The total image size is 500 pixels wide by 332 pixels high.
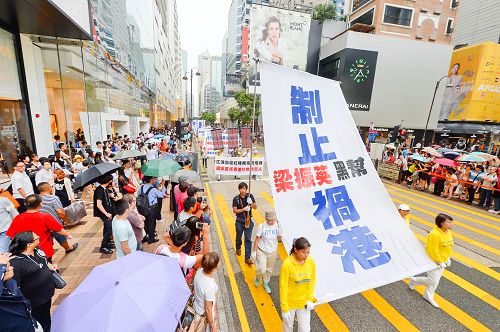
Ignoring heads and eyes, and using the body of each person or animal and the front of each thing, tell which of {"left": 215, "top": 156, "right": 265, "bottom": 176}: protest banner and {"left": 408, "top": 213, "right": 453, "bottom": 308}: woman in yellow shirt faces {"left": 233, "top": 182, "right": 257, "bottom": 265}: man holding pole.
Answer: the protest banner

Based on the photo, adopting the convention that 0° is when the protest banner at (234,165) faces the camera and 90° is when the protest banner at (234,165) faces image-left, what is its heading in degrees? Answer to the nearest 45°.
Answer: approximately 0°

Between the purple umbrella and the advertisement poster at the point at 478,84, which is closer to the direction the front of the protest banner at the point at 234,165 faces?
the purple umbrella

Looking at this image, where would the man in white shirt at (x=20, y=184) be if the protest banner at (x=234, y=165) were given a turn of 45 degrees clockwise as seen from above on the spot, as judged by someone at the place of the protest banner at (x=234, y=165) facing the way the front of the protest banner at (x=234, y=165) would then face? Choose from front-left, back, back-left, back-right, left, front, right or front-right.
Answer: front

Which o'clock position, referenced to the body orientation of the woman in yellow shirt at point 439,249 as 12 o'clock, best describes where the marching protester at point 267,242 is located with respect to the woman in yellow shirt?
The marching protester is roughly at 3 o'clock from the woman in yellow shirt.

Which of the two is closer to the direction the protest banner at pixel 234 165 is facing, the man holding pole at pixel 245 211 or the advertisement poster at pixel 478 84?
the man holding pole

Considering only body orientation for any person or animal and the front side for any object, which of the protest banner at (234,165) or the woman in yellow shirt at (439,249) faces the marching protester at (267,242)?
the protest banner

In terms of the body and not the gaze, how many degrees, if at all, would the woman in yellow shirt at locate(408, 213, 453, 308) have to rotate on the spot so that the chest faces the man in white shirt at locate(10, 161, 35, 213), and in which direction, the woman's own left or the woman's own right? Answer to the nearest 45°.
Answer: approximately 90° to the woman's own right

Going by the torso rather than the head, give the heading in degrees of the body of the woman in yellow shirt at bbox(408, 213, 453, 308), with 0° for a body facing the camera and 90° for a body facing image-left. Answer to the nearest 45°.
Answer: approximately 315°

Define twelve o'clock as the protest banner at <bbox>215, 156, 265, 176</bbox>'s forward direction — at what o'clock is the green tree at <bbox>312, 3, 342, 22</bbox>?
The green tree is roughly at 7 o'clock from the protest banner.

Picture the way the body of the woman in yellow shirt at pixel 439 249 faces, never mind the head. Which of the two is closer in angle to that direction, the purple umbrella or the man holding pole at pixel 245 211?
the purple umbrella

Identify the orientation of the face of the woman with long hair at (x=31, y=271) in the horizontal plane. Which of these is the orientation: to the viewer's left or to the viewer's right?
to the viewer's right
